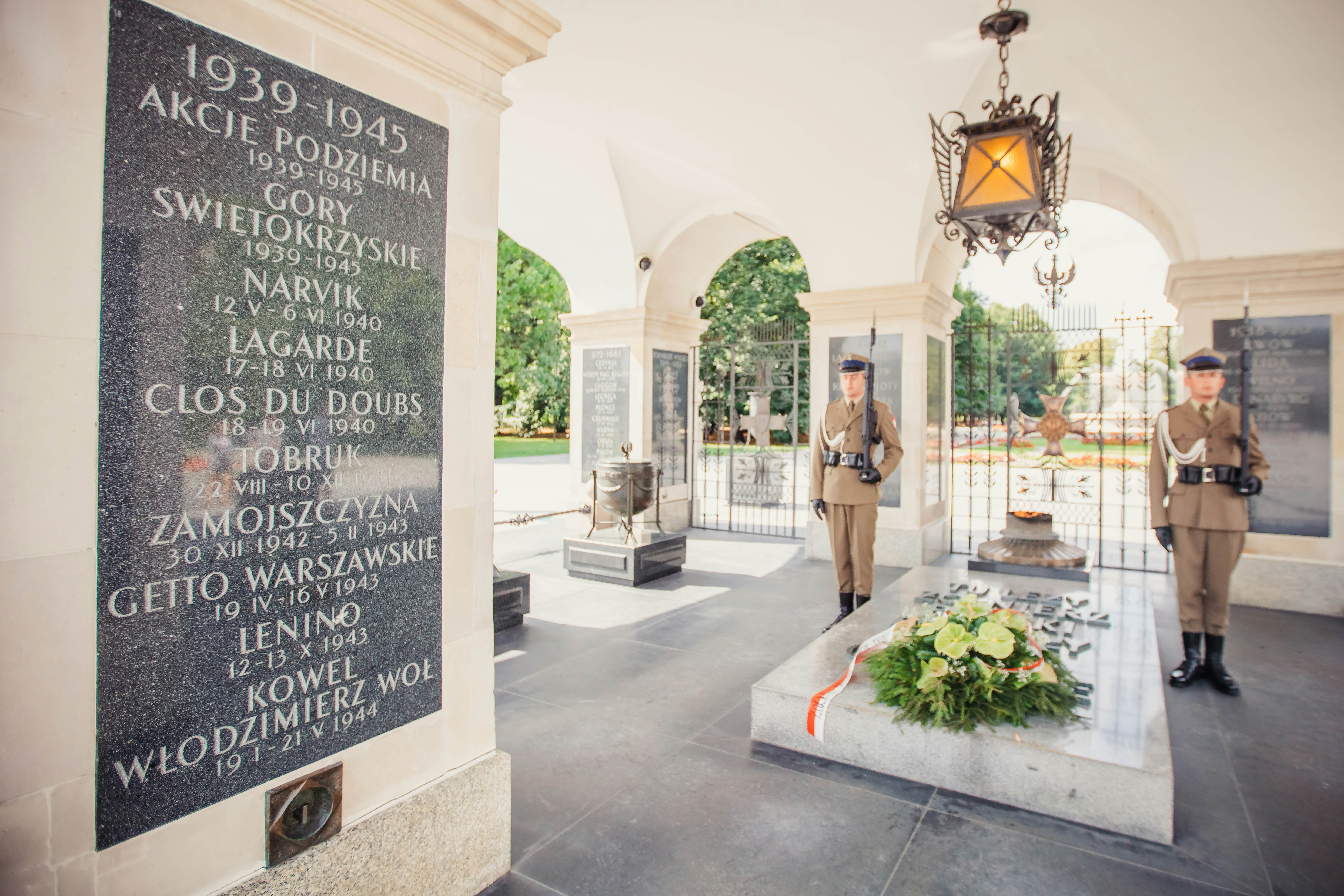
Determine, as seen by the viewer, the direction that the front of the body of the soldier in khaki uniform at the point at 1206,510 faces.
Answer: toward the camera

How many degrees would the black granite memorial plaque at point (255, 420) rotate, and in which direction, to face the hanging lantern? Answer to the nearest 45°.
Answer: approximately 45° to its left

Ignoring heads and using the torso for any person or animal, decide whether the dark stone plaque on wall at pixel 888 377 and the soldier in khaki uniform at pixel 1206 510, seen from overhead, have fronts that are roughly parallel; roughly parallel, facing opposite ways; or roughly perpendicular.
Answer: roughly parallel

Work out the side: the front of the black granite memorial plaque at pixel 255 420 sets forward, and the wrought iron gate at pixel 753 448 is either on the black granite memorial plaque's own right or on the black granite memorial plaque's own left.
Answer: on the black granite memorial plaque's own left

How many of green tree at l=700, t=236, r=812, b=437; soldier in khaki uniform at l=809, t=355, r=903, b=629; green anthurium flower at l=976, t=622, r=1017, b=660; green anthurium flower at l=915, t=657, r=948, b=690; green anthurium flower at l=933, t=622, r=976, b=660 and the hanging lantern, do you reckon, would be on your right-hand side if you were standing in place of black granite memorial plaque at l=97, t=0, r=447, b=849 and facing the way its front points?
0

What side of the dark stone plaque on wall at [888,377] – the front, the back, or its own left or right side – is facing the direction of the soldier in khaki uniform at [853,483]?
front

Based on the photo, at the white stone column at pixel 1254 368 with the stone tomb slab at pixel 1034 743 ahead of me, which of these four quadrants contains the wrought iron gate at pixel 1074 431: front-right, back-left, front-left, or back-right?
back-right

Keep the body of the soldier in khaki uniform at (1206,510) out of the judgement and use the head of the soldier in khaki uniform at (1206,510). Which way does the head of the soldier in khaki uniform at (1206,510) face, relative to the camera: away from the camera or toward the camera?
toward the camera

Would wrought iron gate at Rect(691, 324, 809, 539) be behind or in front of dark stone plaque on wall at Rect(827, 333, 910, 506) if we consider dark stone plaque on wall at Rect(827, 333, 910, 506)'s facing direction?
behind

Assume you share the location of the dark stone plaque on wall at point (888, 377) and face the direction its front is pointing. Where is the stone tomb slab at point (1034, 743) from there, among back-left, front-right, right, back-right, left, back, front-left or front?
front

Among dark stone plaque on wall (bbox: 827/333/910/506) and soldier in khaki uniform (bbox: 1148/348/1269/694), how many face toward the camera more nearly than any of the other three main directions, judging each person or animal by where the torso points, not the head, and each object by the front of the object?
2

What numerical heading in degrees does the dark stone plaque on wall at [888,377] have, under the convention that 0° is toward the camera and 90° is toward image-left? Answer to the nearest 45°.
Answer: approximately 0°

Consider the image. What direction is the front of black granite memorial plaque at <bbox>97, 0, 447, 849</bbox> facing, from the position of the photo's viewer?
facing the viewer and to the right of the viewer

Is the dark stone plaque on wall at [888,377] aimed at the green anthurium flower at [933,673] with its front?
yes

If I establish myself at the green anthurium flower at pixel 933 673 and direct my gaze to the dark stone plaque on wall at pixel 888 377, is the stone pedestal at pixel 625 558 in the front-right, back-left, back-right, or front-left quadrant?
front-left

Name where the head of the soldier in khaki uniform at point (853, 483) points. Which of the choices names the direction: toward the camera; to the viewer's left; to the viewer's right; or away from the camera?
toward the camera
